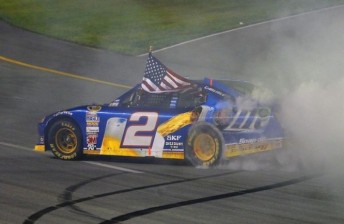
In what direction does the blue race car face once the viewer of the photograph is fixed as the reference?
facing away from the viewer and to the left of the viewer
